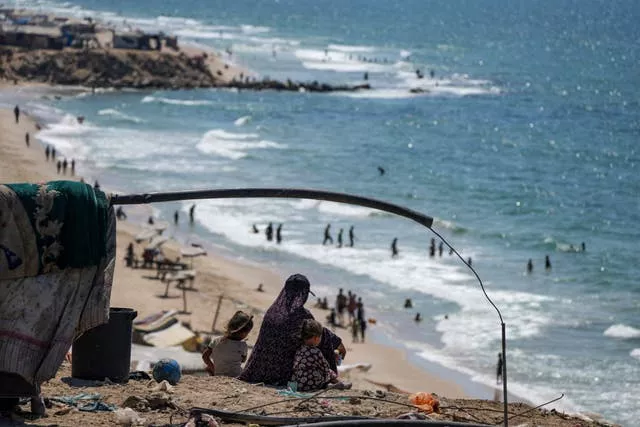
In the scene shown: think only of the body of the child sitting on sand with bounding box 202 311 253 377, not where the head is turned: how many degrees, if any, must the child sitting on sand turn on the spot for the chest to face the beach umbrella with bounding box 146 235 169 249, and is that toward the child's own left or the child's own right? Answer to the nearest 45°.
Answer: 0° — they already face it

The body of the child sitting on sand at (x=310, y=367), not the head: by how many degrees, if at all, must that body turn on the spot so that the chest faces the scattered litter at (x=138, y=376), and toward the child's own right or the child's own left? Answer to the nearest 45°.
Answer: approximately 135° to the child's own left

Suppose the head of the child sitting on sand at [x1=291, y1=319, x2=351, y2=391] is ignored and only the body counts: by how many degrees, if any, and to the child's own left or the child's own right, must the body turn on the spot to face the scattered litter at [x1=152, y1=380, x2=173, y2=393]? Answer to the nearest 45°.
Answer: approximately 135° to the child's own left

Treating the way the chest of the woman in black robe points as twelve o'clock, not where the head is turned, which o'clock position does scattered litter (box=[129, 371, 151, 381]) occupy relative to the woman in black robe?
The scattered litter is roughly at 8 o'clock from the woman in black robe.

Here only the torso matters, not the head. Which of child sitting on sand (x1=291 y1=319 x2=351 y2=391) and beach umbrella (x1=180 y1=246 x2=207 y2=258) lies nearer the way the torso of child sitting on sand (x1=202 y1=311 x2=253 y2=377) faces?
the beach umbrella

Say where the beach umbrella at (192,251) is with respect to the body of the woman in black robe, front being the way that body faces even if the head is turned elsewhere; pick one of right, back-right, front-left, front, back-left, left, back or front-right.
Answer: front-left

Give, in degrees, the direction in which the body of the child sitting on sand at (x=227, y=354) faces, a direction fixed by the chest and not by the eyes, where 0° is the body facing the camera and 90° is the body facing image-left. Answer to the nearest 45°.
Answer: approximately 180°

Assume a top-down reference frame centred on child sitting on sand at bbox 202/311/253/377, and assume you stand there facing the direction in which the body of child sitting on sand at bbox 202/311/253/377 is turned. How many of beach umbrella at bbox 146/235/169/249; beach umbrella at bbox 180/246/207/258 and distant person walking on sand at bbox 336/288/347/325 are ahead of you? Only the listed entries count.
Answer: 3

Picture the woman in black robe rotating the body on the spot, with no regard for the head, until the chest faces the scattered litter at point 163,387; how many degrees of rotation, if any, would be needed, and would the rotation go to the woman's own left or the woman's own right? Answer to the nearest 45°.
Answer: approximately 135° to the woman's own left

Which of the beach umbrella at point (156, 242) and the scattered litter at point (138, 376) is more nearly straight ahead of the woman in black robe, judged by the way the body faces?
the beach umbrella

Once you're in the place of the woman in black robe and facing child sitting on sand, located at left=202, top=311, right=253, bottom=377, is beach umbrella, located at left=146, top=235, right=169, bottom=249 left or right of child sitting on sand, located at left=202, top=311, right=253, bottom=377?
right

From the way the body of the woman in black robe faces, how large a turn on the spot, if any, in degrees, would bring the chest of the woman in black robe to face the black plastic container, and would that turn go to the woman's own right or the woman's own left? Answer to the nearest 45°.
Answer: approximately 135° to the woman's own left

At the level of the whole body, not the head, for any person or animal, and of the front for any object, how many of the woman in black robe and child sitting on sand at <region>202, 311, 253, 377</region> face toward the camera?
0

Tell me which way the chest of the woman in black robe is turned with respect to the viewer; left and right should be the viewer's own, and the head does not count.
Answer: facing away from the viewer and to the right of the viewer

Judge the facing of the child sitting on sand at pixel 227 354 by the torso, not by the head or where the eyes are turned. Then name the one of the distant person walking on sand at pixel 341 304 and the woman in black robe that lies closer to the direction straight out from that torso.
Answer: the distant person walking on sand

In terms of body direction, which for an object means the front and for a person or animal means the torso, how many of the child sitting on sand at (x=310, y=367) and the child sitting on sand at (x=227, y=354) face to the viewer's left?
0

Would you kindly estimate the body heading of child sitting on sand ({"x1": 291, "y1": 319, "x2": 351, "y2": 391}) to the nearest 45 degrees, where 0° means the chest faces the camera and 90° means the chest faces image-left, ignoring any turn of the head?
approximately 225°
